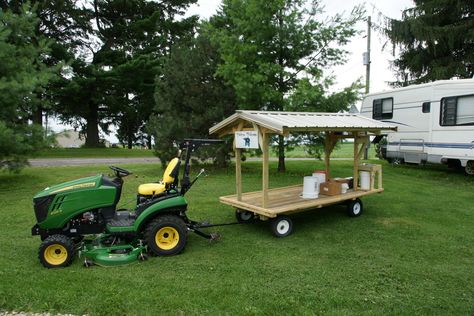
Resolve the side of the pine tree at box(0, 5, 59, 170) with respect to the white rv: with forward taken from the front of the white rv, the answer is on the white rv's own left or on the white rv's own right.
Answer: on the white rv's own left

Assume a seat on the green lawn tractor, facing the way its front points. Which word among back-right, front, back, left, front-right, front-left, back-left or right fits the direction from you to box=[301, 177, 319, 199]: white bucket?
back

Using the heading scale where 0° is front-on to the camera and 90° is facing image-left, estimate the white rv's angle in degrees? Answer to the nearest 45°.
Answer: approximately 135°

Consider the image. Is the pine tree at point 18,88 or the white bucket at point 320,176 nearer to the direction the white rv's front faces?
the pine tree

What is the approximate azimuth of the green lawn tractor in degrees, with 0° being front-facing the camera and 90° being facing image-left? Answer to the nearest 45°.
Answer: approximately 90°

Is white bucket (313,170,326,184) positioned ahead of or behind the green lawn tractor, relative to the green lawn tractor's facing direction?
behind

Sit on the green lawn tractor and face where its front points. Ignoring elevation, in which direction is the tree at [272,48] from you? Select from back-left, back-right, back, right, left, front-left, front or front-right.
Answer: back-right

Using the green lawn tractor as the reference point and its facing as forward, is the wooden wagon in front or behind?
behind

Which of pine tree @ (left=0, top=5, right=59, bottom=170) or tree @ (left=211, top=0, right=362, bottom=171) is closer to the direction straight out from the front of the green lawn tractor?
the pine tree
